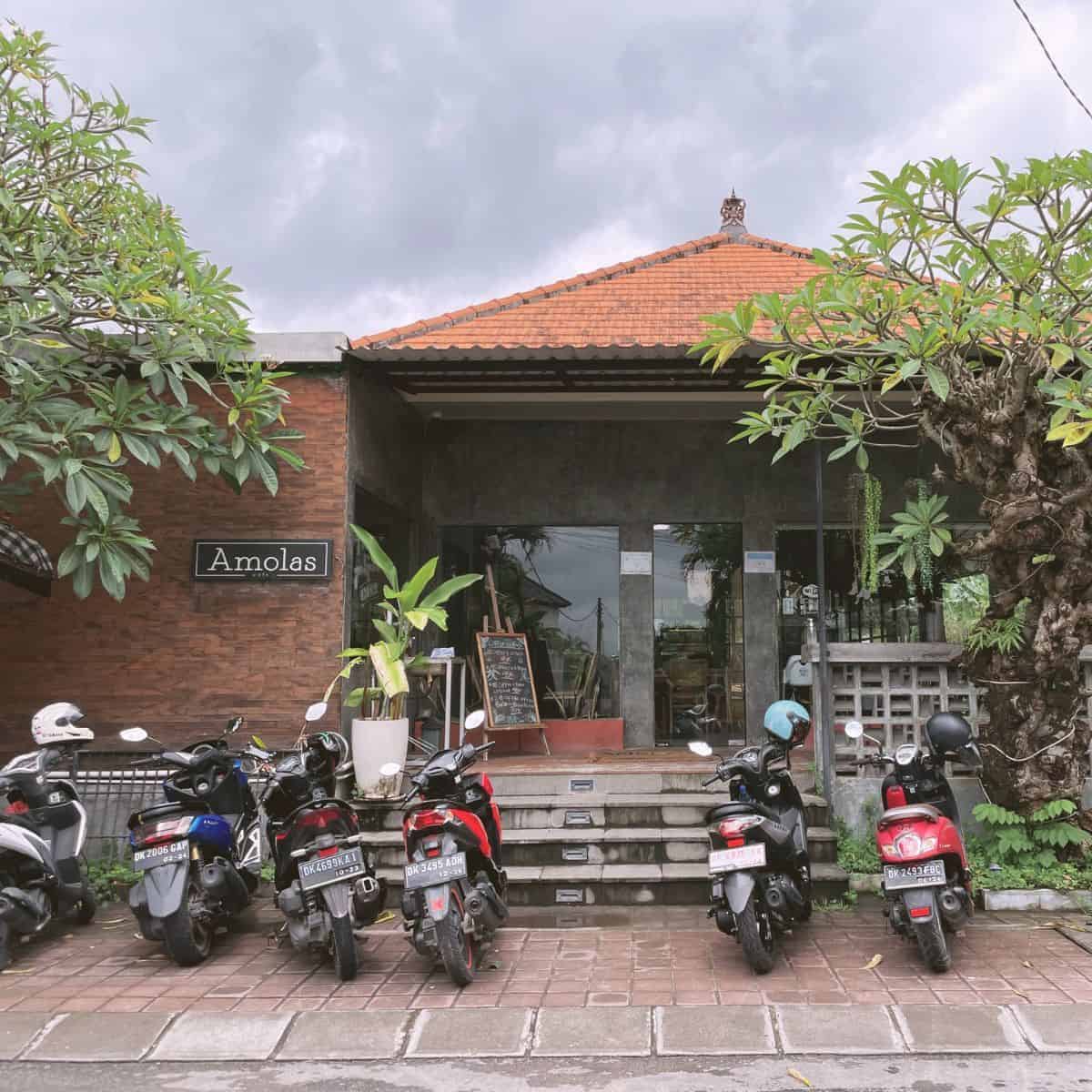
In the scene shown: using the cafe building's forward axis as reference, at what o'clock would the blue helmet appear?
The blue helmet is roughly at 12 o'clock from the cafe building.

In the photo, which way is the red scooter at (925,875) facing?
away from the camera

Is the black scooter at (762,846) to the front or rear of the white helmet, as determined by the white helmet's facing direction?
to the front

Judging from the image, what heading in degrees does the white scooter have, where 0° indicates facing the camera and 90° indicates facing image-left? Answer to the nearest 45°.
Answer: approximately 225°

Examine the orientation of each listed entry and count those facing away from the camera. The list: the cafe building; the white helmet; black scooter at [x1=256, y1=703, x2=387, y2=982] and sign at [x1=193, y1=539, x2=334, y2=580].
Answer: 1

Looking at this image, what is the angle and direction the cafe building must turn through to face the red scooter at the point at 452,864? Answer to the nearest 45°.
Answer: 0° — it already faces it

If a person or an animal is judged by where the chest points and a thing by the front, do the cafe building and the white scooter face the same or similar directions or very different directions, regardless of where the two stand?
very different directions

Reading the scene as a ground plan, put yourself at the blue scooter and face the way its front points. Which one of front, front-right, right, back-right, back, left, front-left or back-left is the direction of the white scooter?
left

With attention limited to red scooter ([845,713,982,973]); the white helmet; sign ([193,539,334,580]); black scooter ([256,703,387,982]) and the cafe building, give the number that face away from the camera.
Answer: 2

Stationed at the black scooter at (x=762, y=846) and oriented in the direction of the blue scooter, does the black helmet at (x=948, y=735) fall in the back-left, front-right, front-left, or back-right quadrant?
back-right

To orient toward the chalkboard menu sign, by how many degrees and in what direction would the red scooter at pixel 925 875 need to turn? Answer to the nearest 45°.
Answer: approximately 45° to its left

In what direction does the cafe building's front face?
toward the camera

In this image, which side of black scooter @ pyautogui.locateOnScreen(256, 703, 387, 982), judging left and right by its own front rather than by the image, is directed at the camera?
back

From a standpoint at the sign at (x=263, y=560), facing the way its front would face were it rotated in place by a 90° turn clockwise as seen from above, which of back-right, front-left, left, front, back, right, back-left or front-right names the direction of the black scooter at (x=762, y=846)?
back-left

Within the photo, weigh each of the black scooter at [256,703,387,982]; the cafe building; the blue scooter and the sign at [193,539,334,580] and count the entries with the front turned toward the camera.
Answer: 2

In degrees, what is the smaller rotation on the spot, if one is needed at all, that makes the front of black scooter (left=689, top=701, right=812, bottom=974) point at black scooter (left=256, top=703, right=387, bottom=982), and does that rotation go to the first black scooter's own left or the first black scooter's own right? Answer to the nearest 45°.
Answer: approximately 135° to the first black scooter's own left

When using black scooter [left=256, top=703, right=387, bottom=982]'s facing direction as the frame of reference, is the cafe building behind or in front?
in front
